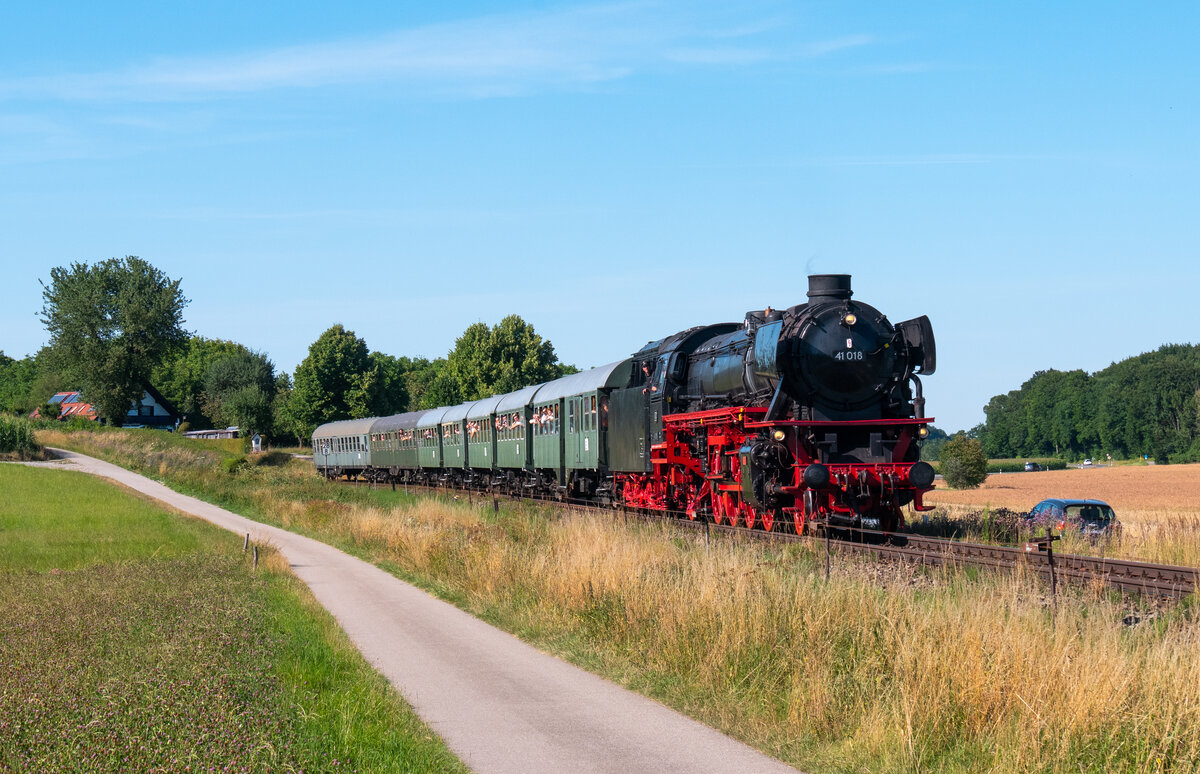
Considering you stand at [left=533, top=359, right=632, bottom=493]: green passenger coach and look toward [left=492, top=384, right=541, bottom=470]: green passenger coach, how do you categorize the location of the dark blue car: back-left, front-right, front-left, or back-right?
back-right

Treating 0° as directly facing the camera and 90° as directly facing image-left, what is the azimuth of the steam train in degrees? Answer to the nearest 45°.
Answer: approximately 315°

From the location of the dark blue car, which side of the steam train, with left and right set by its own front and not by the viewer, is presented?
left
